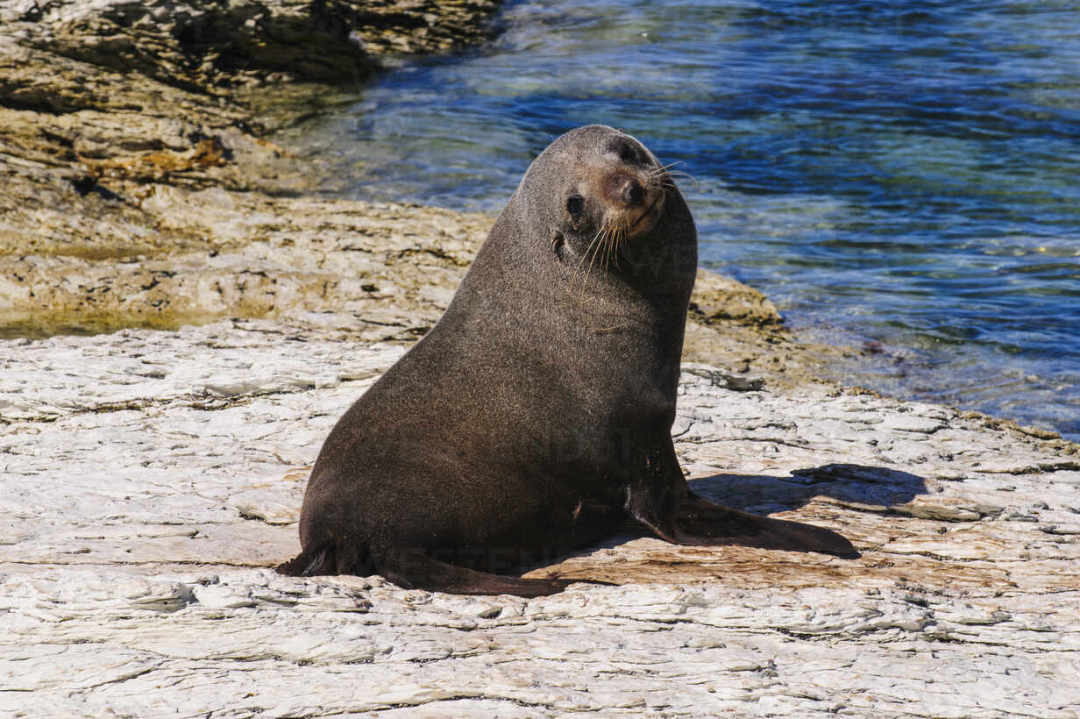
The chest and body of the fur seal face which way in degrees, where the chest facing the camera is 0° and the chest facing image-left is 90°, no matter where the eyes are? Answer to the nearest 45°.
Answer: approximately 270°
